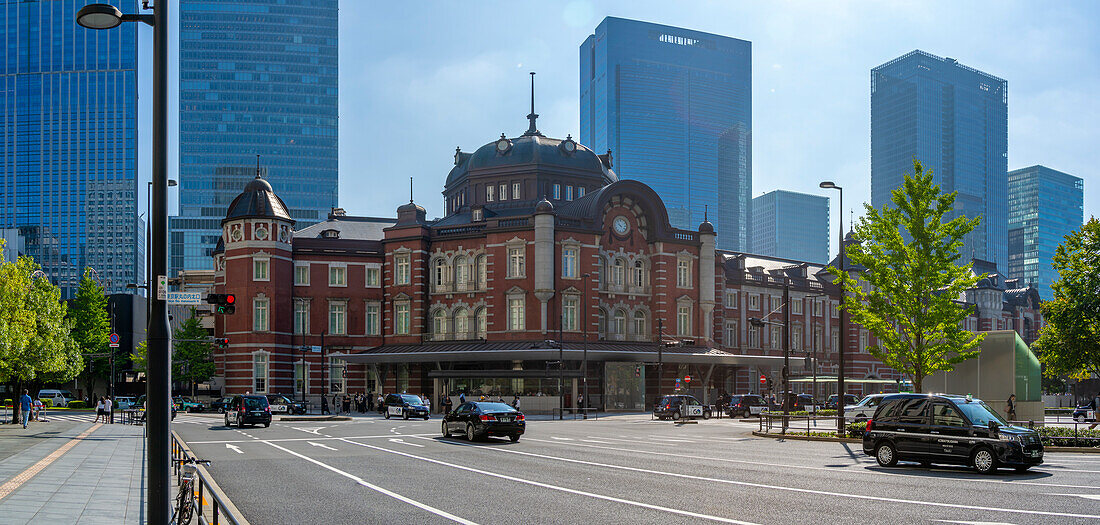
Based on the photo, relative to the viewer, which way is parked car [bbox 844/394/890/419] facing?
to the viewer's left

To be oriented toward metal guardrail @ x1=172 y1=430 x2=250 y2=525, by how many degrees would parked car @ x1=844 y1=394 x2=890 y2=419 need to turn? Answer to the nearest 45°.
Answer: approximately 90° to its left

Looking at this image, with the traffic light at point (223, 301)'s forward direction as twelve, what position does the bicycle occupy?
The bicycle is roughly at 12 o'clock from the traffic light.

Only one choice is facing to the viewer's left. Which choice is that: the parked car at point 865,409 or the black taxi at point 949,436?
the parked car

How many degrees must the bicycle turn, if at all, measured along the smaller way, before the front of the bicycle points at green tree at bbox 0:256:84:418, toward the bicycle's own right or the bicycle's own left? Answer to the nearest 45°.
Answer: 0° — it already faces it

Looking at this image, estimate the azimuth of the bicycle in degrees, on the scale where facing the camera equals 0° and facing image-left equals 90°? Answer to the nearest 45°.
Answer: approximately 180°

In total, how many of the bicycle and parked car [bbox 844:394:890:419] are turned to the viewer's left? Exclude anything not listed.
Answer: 1

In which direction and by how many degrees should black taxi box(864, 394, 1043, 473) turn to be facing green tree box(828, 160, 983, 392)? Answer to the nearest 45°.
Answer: approximately 135° to its left

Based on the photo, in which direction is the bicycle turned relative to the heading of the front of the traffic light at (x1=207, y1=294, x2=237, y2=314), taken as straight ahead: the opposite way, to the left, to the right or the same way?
the opposite way

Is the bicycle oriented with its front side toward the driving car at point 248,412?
yes

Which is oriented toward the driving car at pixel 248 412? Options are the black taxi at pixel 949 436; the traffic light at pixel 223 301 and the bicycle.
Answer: the bicycle
